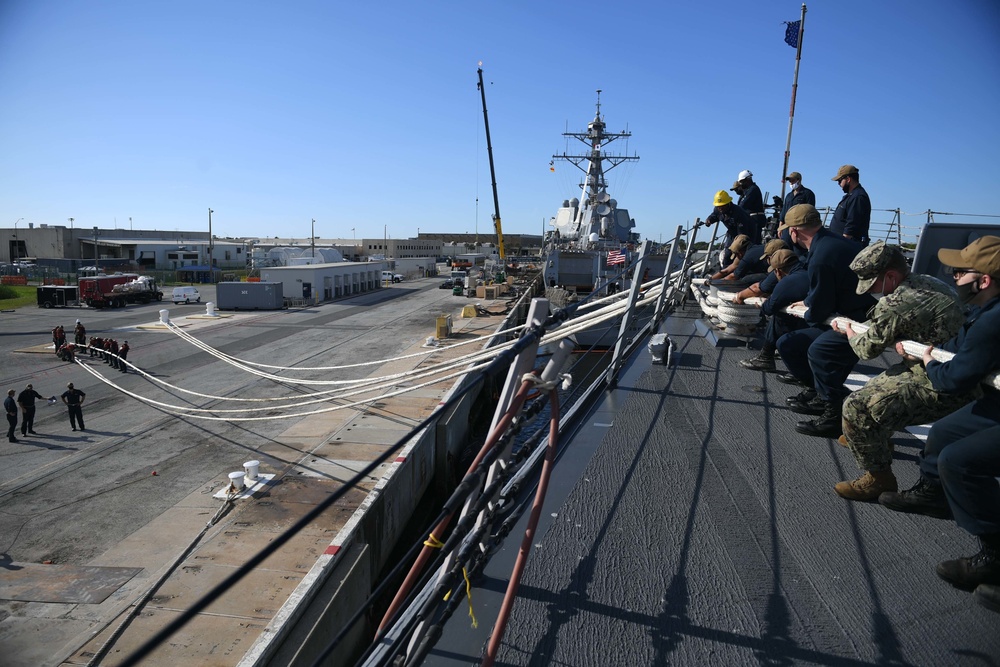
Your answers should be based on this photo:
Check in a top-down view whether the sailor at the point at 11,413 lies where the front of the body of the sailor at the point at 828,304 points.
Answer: yes

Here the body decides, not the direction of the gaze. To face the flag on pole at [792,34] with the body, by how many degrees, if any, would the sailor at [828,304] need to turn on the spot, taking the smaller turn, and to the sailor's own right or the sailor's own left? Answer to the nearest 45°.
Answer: approximately 90° to the sailor's own right

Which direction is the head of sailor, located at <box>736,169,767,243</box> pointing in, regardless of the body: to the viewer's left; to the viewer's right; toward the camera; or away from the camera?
to the viewer's left

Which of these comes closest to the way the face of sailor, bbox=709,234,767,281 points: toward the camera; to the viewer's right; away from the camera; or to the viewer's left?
to the viewer's left

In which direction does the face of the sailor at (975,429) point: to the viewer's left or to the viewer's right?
to the viewer's left

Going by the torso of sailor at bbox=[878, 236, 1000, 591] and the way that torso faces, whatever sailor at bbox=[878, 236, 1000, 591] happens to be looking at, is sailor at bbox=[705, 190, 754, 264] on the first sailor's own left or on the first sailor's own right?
on the first sailor's own right

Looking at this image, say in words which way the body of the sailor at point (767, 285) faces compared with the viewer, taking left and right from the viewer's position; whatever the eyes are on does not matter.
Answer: facing to the left of the viewer

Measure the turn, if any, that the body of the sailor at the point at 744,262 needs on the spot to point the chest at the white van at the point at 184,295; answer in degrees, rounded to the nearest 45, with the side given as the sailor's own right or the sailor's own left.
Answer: approximately 45° to the sailor's own right

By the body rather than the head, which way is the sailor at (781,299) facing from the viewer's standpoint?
to the viewer's left

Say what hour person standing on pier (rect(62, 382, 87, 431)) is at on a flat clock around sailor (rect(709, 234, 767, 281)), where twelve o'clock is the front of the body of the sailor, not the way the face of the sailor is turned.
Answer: The person standing on pier is roughly at 12 o'clock from the sailor.

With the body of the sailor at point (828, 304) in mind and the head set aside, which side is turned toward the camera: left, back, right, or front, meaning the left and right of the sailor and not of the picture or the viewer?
left

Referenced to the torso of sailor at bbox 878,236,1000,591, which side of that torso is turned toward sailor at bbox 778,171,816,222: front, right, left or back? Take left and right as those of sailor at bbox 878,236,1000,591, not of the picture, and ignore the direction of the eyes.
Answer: right

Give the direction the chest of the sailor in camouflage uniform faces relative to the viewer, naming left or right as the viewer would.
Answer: facing to the left of the viewer

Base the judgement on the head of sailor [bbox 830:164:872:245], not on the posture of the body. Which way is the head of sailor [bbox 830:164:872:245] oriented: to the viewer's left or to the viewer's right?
to the viewer's left

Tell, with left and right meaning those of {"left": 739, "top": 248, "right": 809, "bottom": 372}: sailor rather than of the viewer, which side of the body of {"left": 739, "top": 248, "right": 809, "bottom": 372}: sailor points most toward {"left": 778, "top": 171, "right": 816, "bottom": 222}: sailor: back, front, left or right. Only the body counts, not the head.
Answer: right
